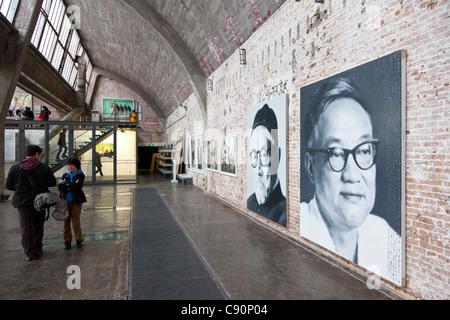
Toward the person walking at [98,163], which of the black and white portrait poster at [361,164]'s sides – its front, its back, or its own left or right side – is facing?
right

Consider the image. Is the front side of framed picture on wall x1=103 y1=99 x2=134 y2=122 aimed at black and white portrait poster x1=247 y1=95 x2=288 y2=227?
yes

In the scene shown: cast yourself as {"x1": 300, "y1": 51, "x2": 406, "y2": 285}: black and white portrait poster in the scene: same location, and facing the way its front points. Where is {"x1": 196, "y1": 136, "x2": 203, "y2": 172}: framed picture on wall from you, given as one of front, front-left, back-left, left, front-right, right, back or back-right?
right

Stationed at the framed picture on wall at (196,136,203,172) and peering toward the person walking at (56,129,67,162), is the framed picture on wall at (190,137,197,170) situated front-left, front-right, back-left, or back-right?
front-right

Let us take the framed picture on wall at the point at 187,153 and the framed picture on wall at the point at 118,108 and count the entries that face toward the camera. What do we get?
1

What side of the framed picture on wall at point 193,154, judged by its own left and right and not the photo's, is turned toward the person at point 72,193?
left

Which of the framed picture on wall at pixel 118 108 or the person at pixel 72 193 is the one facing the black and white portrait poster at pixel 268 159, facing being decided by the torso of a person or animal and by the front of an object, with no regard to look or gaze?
the framed picture on wall

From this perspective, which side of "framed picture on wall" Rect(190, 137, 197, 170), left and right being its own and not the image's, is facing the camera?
left

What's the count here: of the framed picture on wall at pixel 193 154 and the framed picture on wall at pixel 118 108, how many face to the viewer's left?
1

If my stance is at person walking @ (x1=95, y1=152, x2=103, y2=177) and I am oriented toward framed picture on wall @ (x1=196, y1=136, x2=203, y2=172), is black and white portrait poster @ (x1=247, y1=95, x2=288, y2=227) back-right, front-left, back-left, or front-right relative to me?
front-right

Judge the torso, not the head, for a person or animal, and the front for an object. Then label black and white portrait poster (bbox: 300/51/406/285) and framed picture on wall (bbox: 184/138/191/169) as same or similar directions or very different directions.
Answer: same or similar directions

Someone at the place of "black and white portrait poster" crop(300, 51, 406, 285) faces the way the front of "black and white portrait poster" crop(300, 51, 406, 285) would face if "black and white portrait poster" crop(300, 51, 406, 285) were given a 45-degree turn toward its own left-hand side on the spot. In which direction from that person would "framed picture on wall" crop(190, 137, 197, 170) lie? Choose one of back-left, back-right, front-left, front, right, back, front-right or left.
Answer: back-right

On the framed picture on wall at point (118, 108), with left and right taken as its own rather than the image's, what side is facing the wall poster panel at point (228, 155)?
front

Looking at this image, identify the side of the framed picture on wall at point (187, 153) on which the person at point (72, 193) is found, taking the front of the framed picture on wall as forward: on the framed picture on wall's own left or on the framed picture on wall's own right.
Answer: on the framed picture on wall's own left

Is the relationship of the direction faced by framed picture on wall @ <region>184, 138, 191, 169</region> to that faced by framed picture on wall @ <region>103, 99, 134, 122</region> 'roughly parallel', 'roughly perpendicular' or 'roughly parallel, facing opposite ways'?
roughly perpendicular

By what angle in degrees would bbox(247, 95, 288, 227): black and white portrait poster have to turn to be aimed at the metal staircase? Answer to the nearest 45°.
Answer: approximately 90° to its right
